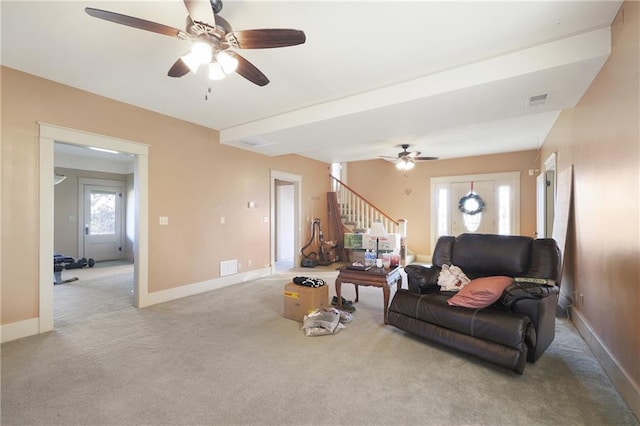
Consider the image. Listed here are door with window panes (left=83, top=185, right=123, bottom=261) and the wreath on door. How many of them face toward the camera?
2

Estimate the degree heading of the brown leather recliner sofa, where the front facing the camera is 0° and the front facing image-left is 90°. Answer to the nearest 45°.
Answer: approximately 45°

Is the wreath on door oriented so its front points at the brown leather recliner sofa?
yes

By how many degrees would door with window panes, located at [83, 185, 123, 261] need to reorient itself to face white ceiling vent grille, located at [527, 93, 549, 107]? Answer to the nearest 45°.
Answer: approximately 45° to its left

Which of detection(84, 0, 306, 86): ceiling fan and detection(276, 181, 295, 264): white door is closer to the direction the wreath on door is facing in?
the ceiling fan

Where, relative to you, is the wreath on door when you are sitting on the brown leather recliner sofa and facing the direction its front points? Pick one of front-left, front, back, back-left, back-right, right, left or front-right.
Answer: back-right

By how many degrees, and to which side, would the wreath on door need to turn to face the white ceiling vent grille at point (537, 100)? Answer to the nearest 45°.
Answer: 0° — it already faces it

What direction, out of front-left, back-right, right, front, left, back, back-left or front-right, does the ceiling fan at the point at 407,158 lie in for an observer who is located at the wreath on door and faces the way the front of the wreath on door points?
front-right

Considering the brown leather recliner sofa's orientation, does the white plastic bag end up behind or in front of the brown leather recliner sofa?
in front

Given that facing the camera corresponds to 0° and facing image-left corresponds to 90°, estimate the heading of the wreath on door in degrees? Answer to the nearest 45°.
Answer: approximately 0°

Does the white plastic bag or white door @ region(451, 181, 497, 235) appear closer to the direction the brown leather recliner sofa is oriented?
the white plastic bag

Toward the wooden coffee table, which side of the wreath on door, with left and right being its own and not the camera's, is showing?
front

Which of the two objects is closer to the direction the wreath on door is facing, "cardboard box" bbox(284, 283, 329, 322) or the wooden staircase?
the cardboard box
